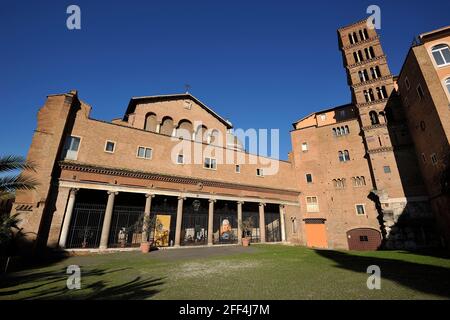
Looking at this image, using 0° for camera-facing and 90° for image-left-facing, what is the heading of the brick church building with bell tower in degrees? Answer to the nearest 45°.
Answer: approximately 315°

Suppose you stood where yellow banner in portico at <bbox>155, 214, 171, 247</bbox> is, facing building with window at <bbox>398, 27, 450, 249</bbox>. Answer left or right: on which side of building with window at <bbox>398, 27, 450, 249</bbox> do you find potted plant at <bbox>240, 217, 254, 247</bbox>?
left
